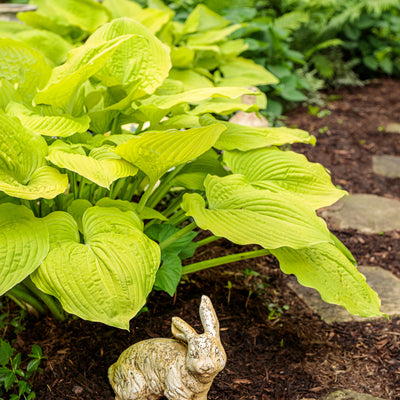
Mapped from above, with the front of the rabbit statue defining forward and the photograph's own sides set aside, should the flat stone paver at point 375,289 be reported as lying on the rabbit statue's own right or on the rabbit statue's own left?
on the rabbit statue's own left

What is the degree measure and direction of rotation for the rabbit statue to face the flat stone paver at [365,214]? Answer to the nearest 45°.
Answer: approximately 90° to its left

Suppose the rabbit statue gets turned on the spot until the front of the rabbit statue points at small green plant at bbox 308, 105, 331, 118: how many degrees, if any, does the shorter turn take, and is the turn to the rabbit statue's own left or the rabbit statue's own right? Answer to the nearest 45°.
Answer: approximately 135° to the rabbit statue's own left

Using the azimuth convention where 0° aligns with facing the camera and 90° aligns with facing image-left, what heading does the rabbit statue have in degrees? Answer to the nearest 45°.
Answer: approximately 315°

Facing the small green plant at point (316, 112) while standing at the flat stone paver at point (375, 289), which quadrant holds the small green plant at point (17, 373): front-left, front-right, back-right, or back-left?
back-left

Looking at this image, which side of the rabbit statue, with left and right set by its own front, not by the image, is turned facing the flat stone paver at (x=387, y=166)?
left
